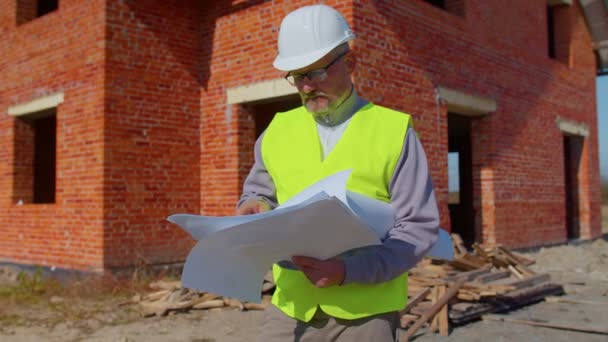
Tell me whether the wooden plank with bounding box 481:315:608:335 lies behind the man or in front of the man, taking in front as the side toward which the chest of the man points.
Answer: behind

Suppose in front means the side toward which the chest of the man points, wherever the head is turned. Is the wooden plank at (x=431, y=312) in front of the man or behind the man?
behind

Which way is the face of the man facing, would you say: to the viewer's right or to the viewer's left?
to the viewer's left

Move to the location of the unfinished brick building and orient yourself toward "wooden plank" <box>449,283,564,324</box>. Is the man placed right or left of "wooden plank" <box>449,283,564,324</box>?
right

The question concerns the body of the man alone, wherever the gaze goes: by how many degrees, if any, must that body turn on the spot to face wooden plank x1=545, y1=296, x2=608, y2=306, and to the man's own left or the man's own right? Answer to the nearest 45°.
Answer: approximately 180°

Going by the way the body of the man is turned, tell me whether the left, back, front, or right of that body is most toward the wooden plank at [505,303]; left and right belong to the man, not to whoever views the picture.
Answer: back
